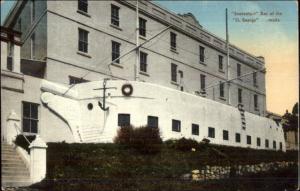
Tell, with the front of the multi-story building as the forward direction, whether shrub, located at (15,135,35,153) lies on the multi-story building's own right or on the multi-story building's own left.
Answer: on the multi-story building's own right

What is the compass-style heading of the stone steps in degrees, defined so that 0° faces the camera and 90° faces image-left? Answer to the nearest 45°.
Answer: approximately 0°

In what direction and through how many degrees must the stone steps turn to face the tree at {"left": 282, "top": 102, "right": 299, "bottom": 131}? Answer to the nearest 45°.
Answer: approximately 90° to its left

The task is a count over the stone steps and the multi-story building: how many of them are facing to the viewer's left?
0

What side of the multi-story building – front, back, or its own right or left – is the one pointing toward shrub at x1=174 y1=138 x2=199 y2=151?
front

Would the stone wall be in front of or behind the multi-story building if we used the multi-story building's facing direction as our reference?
in front

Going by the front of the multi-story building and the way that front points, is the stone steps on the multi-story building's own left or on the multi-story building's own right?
on the multi-story building's own right

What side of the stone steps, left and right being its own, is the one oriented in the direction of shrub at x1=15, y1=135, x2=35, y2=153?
back
